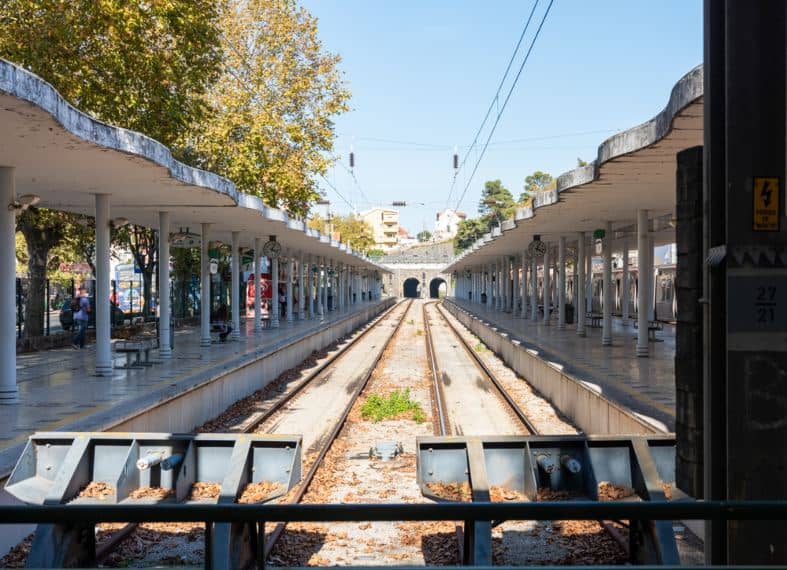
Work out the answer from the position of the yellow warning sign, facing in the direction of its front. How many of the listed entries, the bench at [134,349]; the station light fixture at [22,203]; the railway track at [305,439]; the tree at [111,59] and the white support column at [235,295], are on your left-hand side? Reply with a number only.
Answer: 0

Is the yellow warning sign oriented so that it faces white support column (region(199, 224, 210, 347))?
no

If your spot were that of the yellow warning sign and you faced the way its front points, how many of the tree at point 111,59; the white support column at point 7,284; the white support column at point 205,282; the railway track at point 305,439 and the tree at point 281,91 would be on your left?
0

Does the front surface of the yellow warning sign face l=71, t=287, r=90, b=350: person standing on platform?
no

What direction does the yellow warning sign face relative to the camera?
toward the camera

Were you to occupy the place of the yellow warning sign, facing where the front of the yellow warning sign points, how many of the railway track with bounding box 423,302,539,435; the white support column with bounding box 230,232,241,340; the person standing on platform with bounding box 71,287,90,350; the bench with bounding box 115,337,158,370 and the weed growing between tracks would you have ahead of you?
0

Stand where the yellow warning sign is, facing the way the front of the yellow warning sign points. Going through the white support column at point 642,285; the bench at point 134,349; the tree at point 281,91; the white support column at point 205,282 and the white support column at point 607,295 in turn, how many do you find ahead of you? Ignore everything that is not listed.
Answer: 0

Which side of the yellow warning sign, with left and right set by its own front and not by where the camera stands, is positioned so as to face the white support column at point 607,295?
back

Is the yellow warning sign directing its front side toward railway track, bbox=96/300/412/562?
no

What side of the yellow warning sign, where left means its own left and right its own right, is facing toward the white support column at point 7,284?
right

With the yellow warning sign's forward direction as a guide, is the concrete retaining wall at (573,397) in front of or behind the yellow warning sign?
behind

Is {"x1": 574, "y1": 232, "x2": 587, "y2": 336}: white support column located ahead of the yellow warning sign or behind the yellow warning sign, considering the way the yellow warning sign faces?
behind

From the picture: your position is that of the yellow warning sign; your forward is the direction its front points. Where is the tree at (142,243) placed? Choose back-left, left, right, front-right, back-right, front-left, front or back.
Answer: back-right

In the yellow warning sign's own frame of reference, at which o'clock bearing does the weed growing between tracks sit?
The weed growing between tracks is roughly at 5 o'clock from the yellow warning sign.

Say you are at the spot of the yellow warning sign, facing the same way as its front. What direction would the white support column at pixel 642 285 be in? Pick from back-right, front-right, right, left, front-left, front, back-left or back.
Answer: back

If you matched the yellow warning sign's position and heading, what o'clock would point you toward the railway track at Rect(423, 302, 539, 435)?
The railway track is roughly at 5 o'clock from the yellow warning sign.

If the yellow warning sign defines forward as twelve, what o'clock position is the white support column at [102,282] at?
The white support column is roughly at 4 o'clock from the yellow warning sign.

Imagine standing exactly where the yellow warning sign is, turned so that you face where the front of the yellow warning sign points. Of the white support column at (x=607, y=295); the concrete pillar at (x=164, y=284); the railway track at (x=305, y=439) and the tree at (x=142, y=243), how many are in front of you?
0

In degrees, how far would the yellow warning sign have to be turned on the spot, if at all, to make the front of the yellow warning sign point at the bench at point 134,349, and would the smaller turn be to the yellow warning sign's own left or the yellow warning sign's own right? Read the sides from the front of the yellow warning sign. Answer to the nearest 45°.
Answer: approximately 135° to the yellow warning sign's own right

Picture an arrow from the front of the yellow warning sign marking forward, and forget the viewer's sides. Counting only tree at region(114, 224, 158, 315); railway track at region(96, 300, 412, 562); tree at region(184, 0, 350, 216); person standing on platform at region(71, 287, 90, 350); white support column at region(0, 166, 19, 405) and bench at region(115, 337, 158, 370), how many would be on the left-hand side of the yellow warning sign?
0

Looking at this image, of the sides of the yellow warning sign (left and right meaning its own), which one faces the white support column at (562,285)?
back
